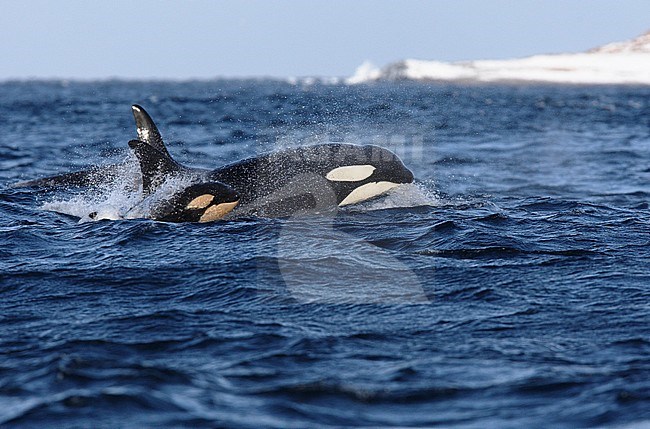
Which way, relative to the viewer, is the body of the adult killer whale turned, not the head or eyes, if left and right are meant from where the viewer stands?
facing to the right of the viewer
